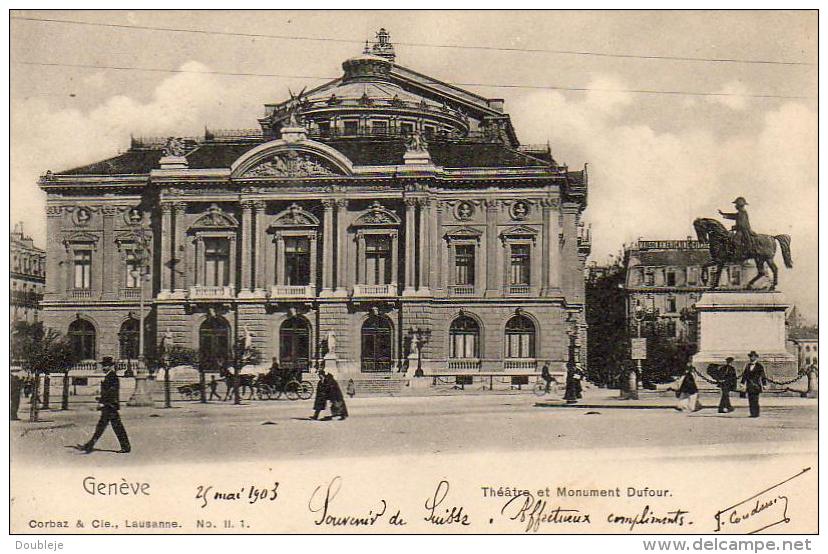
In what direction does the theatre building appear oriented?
toward the camera

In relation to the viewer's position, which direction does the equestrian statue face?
facing to the left of the viewer

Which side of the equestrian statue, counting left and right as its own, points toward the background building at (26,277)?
front

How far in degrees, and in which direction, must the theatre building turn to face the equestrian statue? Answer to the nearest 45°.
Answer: approximately 45° to its left

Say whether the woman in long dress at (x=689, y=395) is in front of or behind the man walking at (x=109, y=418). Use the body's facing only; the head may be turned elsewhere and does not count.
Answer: behind

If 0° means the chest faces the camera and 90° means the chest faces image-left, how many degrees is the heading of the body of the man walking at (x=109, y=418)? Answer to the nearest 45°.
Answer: approximately 90°

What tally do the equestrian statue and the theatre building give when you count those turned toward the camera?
1

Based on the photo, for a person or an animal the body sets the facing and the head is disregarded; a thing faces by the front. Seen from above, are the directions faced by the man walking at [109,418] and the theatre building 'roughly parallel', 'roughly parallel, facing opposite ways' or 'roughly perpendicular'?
roughly perpendicular

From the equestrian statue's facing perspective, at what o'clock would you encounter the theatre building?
The theatre building is roughly at 1 o'clock from the equestrian statue.

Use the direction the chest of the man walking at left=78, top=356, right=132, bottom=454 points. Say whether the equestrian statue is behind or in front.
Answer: behind

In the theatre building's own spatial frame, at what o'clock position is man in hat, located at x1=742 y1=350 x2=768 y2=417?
The man in hat is roughly at 11 o'clock from the theatre building.

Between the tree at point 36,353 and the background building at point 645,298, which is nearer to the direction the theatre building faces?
the tree

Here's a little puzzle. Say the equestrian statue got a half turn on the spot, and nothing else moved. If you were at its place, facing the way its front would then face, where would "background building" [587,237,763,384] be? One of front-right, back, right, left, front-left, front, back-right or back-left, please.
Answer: left

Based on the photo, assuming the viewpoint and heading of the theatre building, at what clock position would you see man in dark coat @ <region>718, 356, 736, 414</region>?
The man in dark coat is roughly at 11 o'clock from the theatre building.

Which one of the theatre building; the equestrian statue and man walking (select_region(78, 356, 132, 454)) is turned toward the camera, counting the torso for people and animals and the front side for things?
the theatre building

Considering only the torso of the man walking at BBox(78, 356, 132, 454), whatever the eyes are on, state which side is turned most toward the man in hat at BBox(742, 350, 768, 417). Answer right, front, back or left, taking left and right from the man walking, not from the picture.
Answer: back

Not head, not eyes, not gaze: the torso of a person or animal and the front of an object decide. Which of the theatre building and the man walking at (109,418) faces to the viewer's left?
the man walking

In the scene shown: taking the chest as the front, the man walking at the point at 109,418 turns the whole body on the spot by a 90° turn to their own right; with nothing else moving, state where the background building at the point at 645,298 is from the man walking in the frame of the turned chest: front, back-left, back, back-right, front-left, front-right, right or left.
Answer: front-right

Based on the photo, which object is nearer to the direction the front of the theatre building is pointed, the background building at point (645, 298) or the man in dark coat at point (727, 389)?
the man in dark coat
